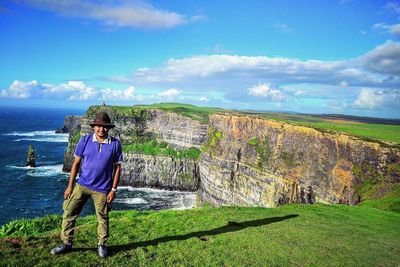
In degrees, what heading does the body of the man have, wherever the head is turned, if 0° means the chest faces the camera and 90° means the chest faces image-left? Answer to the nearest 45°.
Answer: approximately 0°
